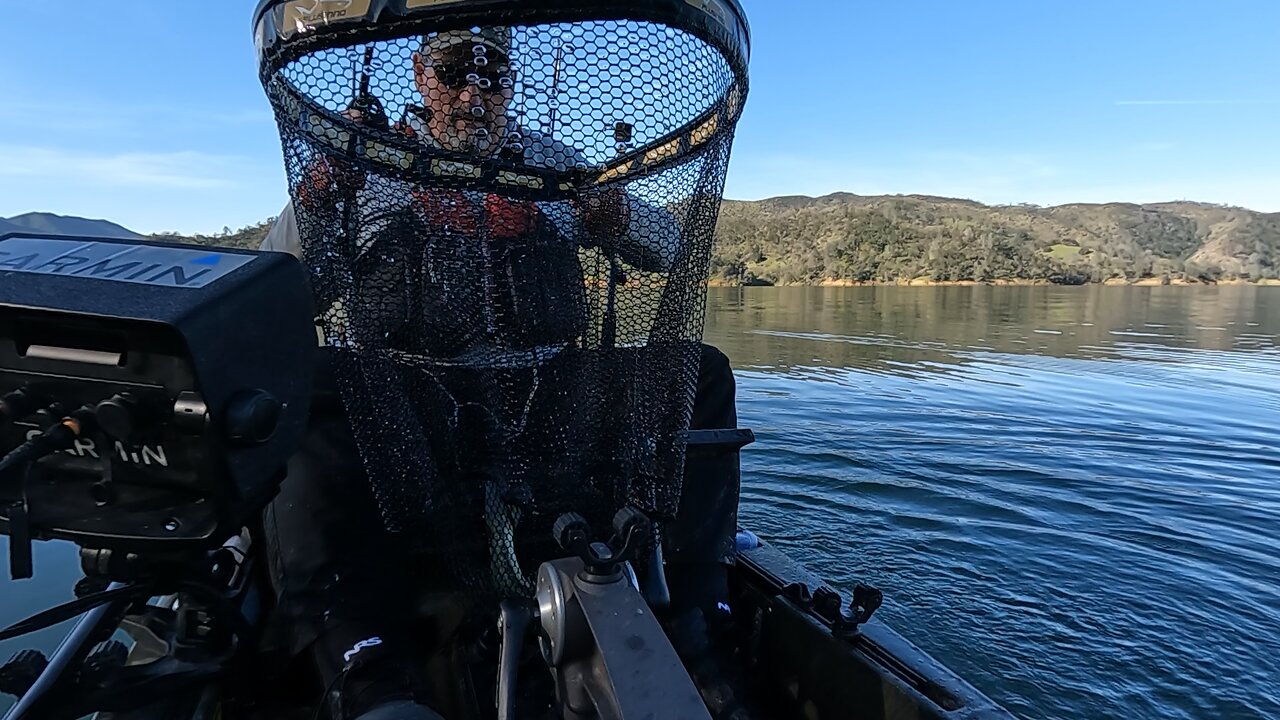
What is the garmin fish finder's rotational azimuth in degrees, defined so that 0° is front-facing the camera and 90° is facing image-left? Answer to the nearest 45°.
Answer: approximately 225°
